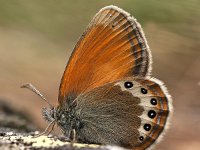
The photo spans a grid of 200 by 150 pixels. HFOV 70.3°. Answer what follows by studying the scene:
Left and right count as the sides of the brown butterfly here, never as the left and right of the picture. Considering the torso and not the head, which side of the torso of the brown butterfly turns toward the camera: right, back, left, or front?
left
